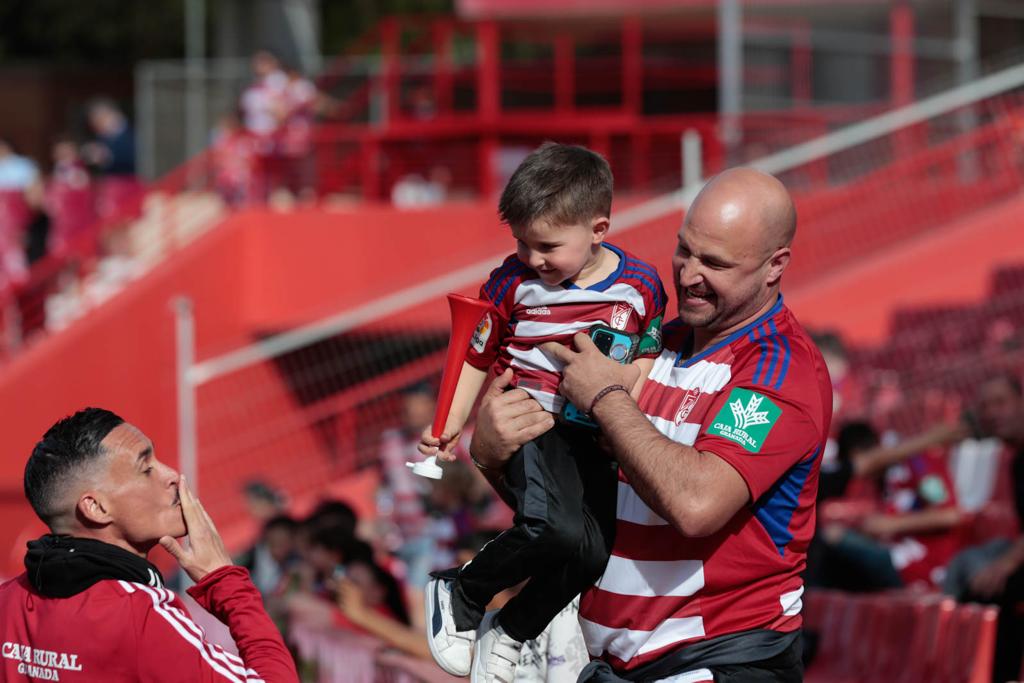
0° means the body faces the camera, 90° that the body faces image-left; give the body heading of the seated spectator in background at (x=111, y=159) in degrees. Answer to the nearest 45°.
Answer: approximately 45°

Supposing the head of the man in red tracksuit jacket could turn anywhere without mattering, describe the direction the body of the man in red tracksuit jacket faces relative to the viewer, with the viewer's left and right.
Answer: facing away from the viewer and to the right of the viewer

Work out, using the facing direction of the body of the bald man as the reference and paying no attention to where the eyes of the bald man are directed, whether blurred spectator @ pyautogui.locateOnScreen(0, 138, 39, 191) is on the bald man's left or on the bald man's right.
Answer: on the bald man's right

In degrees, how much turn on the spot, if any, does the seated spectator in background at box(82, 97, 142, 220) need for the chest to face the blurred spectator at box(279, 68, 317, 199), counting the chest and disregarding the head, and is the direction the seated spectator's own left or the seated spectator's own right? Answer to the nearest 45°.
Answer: approximately 90° to the seated spectator's own left

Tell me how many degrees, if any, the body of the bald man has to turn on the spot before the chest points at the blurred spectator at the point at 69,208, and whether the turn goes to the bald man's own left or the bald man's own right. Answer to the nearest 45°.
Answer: approximately 90° to the bald man's own right

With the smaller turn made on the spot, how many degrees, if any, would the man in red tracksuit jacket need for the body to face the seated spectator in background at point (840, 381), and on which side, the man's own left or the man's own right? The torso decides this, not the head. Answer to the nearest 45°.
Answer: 0° — they already face them

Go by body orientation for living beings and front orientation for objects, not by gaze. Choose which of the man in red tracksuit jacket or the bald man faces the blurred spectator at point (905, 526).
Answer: the man in red tracksuit jacket

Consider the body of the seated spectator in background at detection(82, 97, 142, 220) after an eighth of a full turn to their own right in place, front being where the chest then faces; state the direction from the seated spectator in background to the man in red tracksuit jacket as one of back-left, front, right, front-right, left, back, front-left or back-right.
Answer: left

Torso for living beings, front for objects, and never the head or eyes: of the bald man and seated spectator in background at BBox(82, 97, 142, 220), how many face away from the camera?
0

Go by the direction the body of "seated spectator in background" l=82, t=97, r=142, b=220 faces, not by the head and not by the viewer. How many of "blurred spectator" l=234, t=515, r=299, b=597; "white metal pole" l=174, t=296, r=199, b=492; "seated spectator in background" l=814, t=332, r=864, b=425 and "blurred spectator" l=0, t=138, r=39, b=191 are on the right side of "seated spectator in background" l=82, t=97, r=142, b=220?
1
